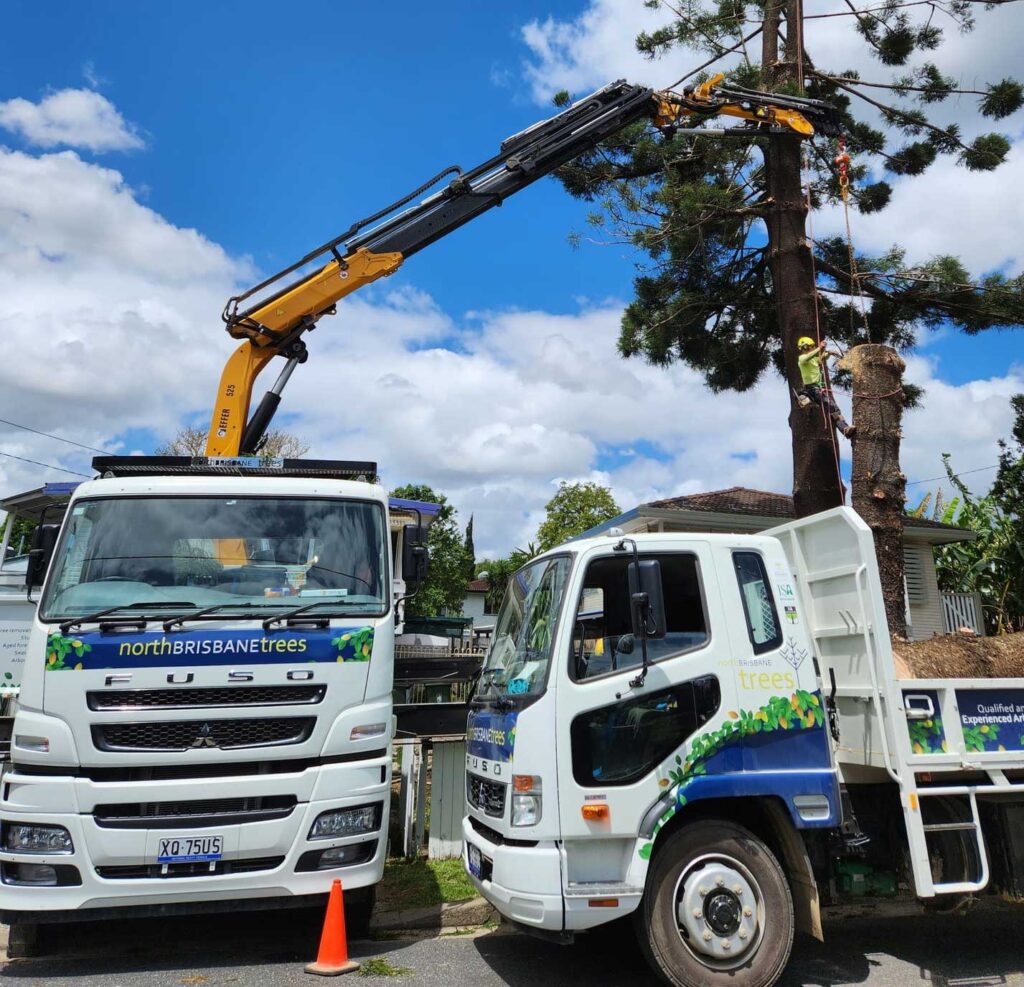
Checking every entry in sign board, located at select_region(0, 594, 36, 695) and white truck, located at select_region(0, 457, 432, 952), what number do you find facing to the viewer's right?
0

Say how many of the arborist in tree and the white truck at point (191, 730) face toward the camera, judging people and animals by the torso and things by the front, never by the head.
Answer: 1

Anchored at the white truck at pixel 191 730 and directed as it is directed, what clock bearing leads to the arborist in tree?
The arborist in tree is roughly at 9 o'clock from the white truck.

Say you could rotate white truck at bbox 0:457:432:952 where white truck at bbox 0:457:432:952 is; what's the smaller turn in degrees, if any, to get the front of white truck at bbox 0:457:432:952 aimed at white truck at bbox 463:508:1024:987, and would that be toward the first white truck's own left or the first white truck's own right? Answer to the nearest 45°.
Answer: approximately 45° to the first white truck's own left

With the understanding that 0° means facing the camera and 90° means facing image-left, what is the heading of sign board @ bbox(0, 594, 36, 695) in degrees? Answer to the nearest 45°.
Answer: approximately 0°

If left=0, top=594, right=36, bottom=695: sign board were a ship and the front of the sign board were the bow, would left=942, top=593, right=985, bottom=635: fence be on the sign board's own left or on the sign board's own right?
on the sign board's own left

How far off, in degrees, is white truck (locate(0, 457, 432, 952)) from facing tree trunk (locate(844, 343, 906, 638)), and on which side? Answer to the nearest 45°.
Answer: approximately 90° to its left

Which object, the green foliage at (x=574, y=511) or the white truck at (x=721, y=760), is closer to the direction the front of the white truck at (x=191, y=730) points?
the white truck

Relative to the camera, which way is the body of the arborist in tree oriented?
to the viewer's right

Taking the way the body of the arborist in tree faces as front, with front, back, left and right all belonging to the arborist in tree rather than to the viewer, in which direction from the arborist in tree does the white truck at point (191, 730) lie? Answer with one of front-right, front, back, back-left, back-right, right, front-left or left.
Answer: back-right
